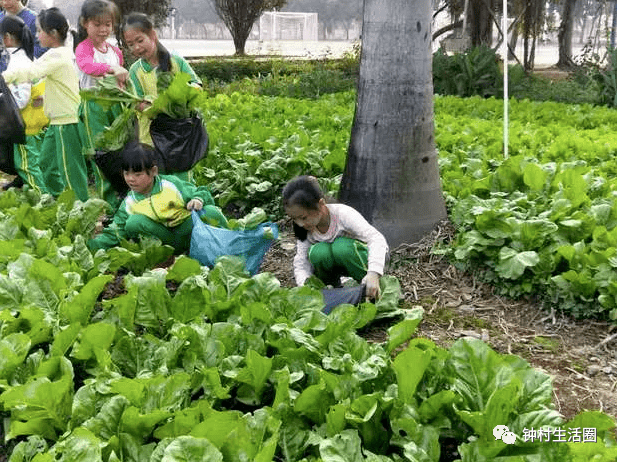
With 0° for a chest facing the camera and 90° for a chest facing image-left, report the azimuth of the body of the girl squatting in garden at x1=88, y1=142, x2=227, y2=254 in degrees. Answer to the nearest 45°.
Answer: approximately 45°

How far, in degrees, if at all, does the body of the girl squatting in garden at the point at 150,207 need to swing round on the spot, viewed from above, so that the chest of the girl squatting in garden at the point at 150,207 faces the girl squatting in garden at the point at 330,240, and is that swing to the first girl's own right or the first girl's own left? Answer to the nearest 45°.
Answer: approximately 90° to the first girl's own left

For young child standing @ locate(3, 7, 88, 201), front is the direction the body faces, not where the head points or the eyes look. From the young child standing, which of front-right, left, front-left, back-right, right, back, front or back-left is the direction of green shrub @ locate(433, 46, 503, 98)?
back-right

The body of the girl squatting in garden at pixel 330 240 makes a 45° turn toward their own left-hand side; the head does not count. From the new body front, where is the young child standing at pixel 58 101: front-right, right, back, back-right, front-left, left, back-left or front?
back-right

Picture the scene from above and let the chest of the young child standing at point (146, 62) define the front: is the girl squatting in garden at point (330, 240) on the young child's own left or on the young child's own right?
on the young child's own left

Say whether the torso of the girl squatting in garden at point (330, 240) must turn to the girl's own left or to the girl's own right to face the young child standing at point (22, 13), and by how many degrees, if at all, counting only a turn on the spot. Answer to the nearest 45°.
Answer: approximately 90° to the girl's own right

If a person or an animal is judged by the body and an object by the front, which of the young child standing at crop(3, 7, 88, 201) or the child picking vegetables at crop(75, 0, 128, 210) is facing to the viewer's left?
the young child standing

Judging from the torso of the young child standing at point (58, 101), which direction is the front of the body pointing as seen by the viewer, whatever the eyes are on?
to the viewer's left

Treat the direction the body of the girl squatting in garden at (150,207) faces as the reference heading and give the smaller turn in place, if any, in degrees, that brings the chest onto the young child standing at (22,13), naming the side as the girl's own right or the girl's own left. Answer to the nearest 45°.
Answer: approximately 135° to the girl's own right

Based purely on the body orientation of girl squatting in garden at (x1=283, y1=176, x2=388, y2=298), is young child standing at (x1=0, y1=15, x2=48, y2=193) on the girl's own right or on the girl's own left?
on the girl's own right

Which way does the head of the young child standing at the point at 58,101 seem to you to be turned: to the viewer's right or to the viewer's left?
to the viewer's left

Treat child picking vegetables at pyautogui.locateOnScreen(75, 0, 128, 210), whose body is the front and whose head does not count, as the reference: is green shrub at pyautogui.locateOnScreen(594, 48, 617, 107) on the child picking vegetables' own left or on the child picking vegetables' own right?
on the child picking vegetables' own left
